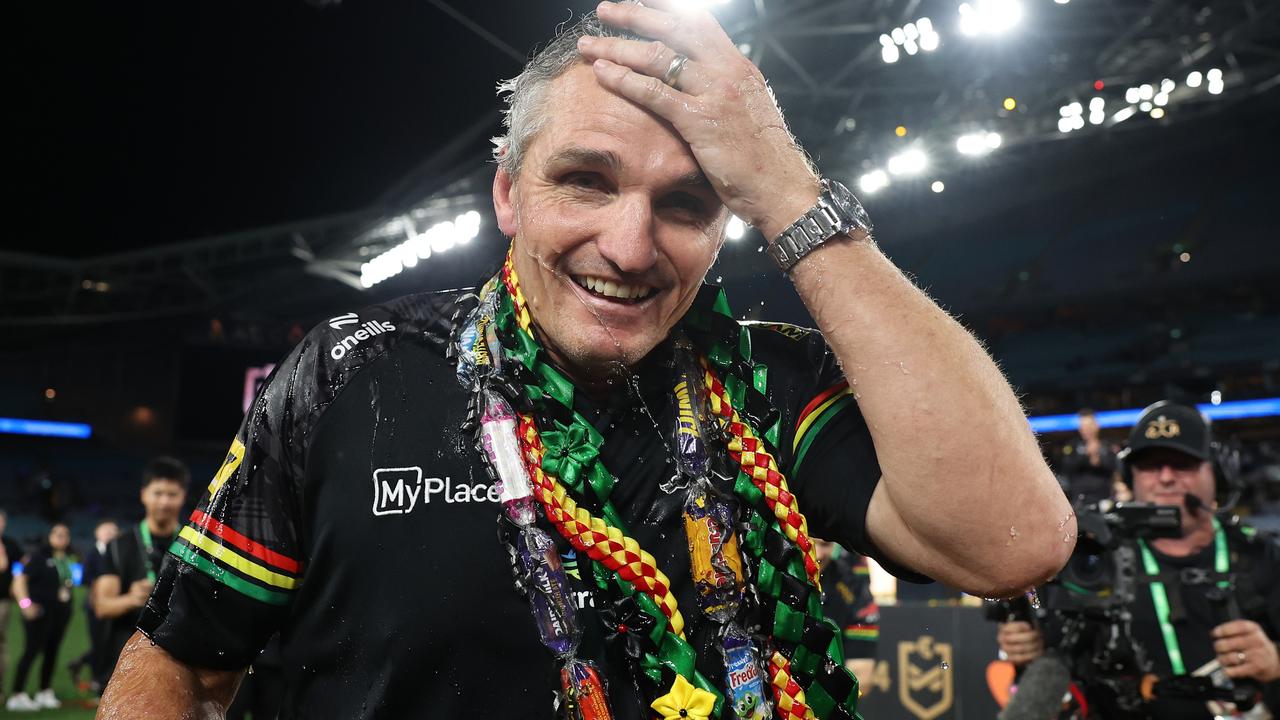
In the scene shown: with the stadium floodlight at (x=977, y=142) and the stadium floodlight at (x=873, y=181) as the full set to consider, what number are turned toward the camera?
2

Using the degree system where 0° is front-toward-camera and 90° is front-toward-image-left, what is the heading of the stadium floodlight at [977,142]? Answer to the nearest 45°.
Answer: approximately 0°

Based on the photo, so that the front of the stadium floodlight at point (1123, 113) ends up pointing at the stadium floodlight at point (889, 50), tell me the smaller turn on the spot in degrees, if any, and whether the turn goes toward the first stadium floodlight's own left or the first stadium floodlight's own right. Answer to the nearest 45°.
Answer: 0° — it already faces it

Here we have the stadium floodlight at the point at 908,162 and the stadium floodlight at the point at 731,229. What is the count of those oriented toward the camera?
2
